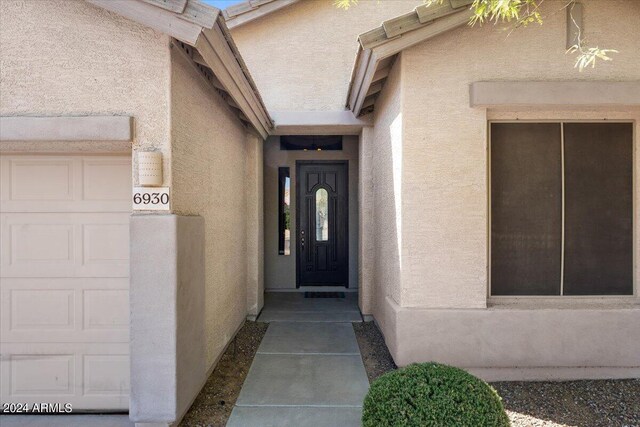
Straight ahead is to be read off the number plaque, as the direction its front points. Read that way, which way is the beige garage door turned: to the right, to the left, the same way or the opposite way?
the same way

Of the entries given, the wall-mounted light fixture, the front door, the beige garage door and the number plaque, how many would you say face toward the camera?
4

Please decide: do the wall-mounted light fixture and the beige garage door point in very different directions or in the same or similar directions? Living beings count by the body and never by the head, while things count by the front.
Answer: same or similar directions

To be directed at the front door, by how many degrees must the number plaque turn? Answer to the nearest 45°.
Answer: approximately 135° to its left

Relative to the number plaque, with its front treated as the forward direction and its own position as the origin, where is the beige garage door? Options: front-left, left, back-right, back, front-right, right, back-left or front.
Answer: back-right

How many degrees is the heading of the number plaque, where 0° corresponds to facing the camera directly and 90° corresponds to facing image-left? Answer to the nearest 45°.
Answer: approximately 0°

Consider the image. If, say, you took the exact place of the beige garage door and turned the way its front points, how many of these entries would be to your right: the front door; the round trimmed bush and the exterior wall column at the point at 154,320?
0

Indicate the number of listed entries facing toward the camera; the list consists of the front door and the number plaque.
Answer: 2

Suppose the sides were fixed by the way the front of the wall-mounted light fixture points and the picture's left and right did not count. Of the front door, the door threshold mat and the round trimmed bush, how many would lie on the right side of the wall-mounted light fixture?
0

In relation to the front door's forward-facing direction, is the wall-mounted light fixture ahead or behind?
ahead

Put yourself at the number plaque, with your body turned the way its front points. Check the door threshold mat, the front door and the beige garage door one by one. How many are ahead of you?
0

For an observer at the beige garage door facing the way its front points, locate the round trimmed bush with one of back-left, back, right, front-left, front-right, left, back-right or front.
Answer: front-left

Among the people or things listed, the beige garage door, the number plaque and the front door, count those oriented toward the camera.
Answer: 3

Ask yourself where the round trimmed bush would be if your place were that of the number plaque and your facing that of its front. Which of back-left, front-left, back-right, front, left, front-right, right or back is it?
front-left

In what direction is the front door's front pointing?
toward the camera
